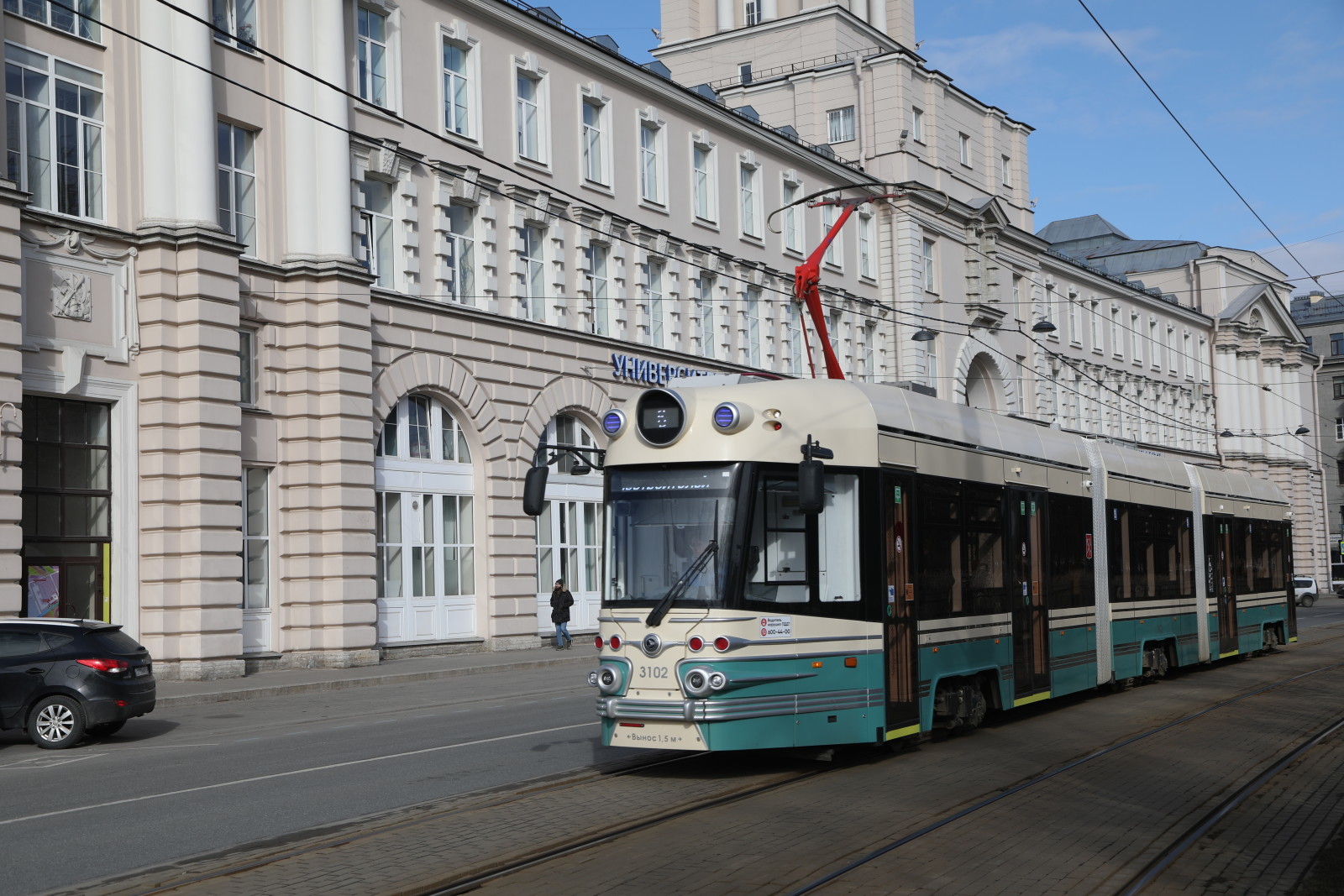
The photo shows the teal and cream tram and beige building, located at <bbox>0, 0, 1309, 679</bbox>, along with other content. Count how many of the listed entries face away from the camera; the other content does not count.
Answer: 0

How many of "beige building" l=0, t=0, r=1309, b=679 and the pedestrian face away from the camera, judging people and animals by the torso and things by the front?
0

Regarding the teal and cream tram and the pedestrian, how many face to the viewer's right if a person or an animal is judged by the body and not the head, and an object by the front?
0

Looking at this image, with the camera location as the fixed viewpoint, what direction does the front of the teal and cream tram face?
facing the viewer and to the left of the viewer

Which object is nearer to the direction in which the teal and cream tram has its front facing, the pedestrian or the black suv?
the black suv

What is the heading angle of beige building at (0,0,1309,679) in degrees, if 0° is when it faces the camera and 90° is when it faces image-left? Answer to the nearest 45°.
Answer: approximately 315°

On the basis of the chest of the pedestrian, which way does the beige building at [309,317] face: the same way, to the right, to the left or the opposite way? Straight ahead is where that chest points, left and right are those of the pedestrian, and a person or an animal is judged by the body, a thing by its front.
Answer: to the left

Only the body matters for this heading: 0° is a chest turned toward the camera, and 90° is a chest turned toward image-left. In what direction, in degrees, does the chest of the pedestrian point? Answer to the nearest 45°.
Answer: approximately 45°

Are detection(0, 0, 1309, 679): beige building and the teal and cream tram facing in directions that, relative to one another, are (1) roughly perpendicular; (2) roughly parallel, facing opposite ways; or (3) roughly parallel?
roughly perpendicular

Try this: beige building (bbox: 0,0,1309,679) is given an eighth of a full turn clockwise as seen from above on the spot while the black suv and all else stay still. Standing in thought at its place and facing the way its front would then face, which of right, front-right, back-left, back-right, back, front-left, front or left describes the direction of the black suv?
front

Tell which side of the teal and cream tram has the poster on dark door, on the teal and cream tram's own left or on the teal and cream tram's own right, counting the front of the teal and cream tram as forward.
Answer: on the teal and cream tram's own right

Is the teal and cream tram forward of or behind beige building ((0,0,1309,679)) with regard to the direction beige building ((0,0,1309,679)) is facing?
forward
